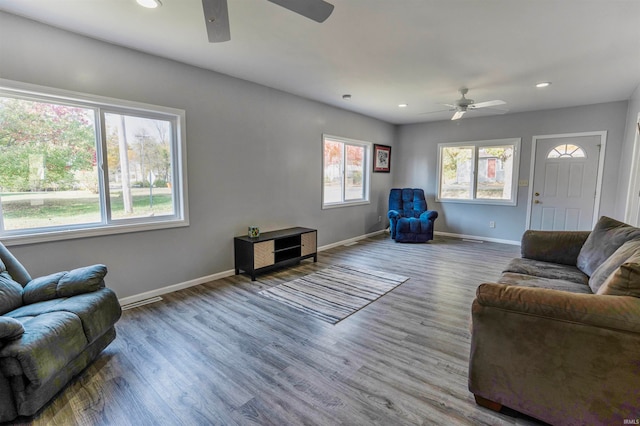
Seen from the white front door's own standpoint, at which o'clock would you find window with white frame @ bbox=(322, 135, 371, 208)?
The window with white frame is roughly at 2 o'clock from the white front door.

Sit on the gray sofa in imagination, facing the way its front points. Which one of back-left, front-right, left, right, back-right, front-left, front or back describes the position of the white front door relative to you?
front-left

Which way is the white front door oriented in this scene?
toward the camera

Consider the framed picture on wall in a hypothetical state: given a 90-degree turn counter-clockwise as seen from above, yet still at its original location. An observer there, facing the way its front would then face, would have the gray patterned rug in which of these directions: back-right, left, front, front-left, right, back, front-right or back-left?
back-right

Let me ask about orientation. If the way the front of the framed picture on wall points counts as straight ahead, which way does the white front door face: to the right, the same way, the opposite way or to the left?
to the right

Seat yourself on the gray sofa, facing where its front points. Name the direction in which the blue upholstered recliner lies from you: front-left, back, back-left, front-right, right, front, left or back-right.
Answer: front-left

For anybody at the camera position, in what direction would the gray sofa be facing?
facing the viewer and to the right of the viewer

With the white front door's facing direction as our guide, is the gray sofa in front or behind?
in front

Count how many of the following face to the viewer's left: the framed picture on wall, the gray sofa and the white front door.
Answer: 0

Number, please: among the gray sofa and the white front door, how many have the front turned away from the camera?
0

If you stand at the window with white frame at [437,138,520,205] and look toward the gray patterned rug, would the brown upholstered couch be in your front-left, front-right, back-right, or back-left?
front-left

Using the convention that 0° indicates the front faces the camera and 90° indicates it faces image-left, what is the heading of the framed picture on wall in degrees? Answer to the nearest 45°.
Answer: approximately 315°

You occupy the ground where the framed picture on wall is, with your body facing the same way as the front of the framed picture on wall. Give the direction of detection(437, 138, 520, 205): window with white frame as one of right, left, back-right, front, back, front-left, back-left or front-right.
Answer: front-left

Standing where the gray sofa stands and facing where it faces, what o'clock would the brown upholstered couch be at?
The brown upholstered couch is roughly at 12 o'clock from the gray sofa.

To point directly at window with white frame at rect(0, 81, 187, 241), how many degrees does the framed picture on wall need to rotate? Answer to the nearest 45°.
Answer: approximately 90° to its right
